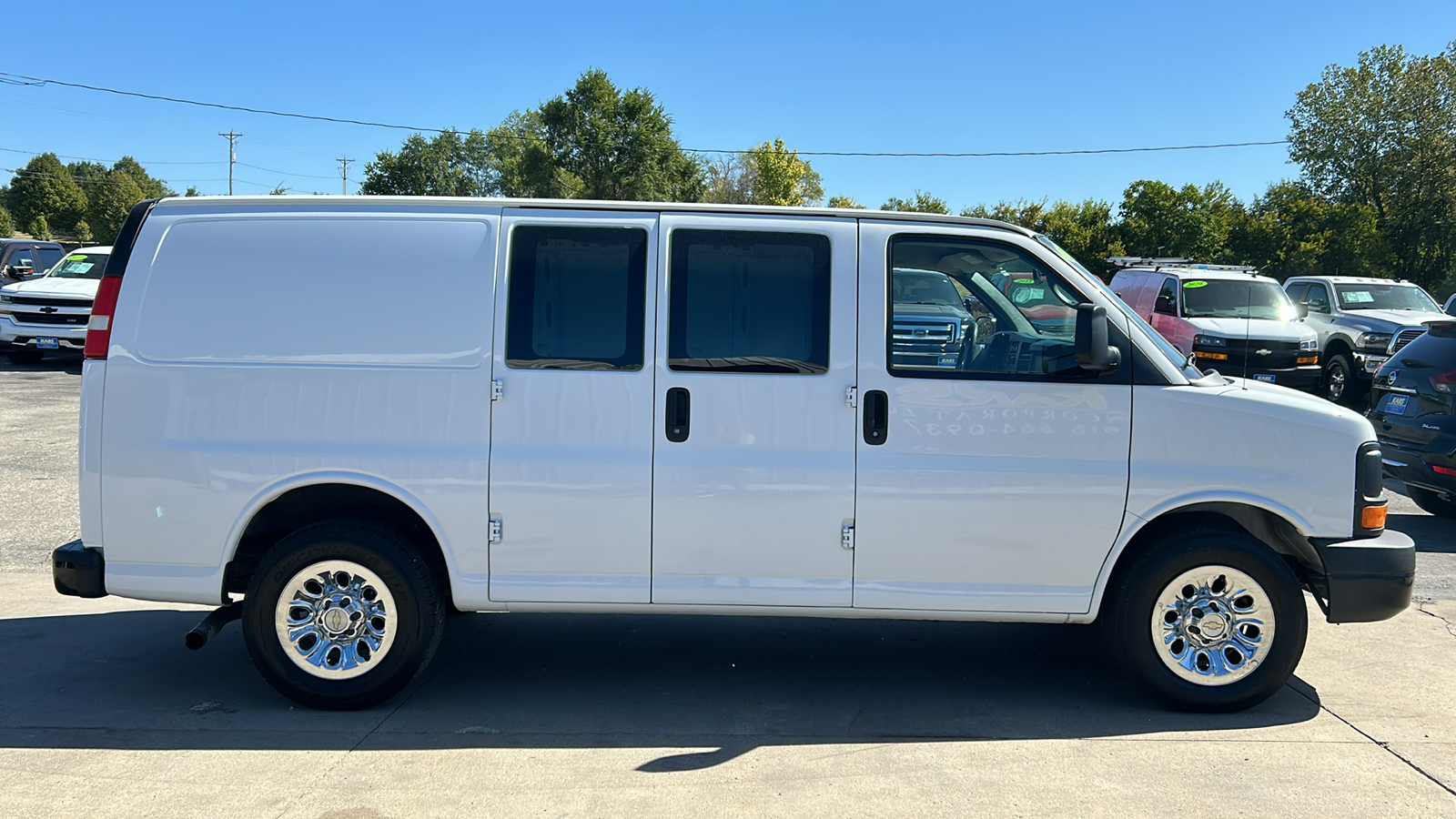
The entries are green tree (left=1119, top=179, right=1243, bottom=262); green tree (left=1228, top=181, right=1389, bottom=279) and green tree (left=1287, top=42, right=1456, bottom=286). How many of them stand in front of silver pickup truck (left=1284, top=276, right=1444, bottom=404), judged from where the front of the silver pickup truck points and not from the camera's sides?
0

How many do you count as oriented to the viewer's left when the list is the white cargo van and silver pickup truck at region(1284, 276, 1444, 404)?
0

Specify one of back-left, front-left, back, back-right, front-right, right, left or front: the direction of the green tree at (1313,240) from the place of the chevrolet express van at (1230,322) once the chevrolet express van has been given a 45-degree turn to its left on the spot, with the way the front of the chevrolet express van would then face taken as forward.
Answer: left

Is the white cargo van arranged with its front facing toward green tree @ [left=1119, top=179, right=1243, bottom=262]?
no

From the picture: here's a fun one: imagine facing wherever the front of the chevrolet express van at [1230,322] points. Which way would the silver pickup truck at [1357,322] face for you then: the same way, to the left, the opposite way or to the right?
the same way

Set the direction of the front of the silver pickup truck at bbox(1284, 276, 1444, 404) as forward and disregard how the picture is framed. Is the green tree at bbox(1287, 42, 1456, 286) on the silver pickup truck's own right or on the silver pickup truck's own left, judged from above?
on the silver pickup truck's own left

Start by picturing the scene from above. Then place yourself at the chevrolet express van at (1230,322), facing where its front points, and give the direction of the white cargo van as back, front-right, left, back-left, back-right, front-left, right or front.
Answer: front-right

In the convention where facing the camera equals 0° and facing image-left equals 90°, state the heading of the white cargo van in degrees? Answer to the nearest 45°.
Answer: approximately 270°

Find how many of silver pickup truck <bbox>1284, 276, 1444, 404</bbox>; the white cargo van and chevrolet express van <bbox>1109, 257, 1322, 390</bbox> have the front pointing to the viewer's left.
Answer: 0

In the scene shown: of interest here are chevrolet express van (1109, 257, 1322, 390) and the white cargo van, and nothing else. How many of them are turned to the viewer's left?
0

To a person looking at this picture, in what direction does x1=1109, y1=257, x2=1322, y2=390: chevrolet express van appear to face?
facing the viewer and to the right of the viewer

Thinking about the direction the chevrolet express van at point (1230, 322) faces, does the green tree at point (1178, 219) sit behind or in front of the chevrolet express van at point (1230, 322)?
behind

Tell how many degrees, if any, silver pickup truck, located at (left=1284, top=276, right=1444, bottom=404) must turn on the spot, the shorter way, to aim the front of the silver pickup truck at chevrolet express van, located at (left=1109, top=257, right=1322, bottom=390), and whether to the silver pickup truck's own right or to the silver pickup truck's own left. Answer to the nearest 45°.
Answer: approximately 90° to the silver pickup truck's own right
